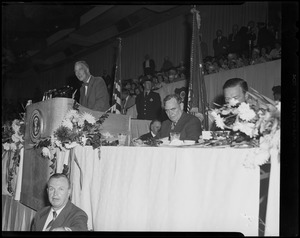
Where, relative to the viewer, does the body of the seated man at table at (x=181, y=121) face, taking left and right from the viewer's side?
facing the viewer and to the left of the viewer

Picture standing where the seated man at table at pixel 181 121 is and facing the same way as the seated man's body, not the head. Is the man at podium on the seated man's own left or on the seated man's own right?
on the seated man's own right

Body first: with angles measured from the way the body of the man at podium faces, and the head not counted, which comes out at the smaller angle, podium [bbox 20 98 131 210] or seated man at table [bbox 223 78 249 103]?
the podium

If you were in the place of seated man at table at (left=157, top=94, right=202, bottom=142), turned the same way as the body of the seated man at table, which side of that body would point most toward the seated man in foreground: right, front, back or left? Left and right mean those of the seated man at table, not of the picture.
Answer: front

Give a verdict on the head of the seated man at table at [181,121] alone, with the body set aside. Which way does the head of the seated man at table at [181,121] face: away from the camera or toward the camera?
toward the camera

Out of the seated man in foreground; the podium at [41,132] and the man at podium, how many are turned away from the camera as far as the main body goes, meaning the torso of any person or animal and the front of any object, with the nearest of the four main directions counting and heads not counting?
0

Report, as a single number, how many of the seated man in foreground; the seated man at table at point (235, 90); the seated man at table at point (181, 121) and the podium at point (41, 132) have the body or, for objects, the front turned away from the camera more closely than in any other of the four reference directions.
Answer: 0

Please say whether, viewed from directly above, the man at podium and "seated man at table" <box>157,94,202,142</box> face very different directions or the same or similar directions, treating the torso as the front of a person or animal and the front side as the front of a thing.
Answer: same or similar directions

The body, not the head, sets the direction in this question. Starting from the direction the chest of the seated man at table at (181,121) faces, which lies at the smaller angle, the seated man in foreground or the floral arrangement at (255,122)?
the seated man in foreground

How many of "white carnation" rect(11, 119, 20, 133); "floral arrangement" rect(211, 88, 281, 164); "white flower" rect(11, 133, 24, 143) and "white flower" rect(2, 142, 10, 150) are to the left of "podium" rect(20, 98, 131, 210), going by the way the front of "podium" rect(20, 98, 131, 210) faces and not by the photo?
1
